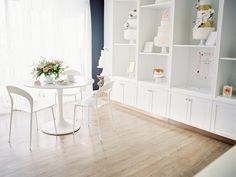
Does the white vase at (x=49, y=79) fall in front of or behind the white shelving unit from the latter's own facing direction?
in front

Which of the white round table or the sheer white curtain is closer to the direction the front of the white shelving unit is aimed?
the white round table

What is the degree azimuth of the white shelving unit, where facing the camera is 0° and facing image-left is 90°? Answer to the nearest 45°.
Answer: approximately 45°

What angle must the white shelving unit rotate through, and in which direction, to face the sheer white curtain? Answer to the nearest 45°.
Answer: approximately 45° to its right

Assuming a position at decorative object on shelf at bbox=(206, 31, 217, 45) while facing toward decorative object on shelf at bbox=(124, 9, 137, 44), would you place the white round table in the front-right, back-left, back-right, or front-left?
front-left

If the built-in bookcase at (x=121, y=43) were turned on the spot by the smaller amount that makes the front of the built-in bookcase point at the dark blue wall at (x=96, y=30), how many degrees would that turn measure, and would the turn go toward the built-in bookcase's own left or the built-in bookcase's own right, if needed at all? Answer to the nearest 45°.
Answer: approximately 90° to the built-in bookcase's own right

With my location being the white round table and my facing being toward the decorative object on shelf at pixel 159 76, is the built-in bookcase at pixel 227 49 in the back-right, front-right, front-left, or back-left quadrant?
front-right

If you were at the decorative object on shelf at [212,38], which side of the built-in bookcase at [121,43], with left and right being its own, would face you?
left

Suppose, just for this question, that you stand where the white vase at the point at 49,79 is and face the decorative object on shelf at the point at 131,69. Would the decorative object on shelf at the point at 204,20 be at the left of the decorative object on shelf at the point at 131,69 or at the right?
right

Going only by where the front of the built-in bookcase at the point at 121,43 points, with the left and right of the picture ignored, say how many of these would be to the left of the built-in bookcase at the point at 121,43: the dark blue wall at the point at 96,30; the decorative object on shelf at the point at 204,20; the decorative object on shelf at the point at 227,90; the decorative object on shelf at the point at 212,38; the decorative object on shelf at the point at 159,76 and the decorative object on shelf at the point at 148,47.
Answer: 5

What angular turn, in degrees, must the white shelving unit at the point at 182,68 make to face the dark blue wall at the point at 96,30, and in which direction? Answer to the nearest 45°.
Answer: approximately 90° to its right

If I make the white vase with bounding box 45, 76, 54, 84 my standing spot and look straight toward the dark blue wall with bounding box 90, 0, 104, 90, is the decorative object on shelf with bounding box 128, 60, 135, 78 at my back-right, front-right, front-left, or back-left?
front-right

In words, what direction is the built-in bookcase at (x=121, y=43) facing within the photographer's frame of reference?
facing the viewer and to the left of the viewer

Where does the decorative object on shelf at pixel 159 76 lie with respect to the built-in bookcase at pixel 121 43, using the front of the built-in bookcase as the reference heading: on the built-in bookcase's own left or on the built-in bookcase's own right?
on the built-in bookcase's own left

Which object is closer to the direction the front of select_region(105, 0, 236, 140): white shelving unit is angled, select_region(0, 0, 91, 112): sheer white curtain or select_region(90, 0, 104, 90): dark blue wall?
the sheer white curtain
